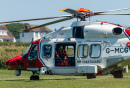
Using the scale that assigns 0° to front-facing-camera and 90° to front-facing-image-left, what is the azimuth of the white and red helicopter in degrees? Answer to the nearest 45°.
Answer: approximately 90°
